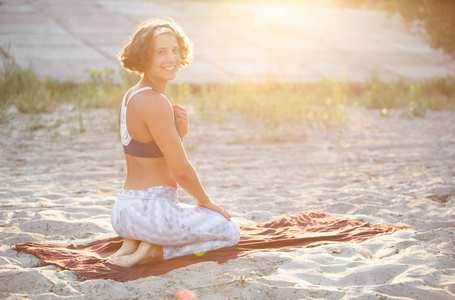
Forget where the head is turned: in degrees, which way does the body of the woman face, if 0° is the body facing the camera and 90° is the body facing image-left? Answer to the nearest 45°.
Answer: approximately 225°
